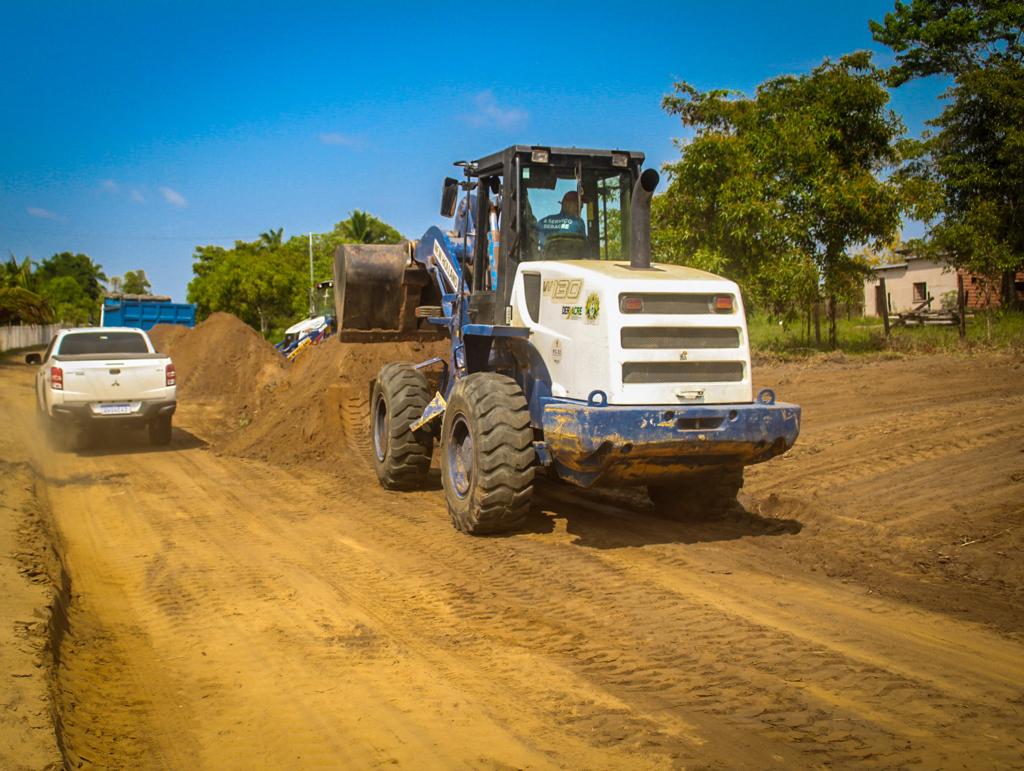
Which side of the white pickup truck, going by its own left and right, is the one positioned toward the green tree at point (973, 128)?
right

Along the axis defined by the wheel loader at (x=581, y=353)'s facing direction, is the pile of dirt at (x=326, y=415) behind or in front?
in front

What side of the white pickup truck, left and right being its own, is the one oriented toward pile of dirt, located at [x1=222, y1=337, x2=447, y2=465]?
right

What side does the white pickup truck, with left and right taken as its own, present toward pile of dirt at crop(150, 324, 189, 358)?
front

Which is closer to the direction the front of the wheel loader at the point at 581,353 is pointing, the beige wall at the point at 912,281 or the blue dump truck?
the blue dump truck

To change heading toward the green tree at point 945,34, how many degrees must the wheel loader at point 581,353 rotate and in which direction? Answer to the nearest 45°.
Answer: approximately 90° to its right

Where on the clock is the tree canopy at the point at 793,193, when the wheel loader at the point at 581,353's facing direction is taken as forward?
The tree canopy is roughly at 2 o'clock from the wheel loader.

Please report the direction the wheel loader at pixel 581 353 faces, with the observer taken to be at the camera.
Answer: facing away from the viewer and to the left of the viewer

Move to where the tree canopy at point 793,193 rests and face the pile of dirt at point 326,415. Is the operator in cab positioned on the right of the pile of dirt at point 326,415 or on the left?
left

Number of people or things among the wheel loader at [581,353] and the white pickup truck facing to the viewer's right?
0

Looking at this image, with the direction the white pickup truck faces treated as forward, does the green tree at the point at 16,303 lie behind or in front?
in front

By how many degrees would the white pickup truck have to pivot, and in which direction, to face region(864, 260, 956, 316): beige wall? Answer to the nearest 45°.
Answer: approximately 45° to its right

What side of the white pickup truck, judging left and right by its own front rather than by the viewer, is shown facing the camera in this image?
back
